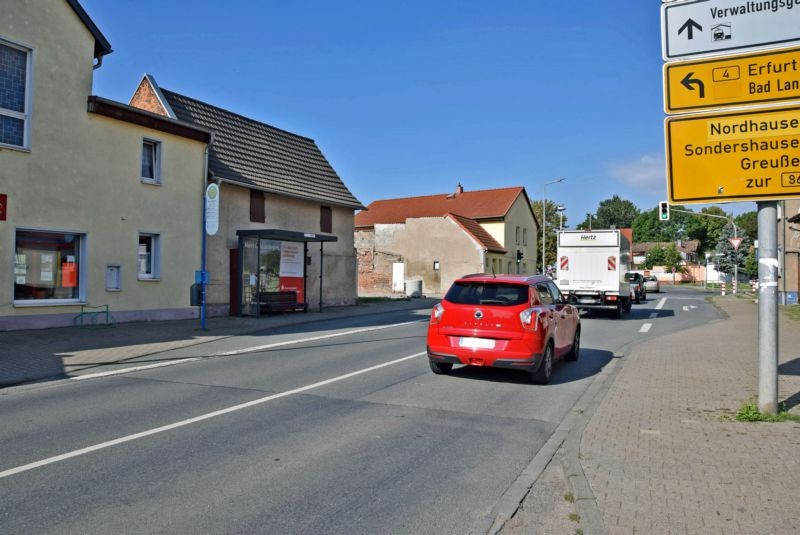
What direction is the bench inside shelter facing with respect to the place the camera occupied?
facing the viewer and to the right of the viewer

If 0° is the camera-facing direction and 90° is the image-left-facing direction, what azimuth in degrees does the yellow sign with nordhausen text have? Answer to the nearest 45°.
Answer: approximately 0°

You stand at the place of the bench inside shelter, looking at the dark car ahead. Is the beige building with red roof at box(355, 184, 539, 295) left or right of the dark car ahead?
left

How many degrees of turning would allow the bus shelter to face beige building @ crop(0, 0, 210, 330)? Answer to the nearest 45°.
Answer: approximately 90° to its right

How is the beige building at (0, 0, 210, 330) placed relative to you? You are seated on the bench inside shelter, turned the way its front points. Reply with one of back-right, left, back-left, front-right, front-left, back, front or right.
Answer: right

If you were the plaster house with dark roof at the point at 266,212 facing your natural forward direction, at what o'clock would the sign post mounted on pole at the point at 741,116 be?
The sign post mounted on pole is roughly at 1 o'clock from the plaster house with dark roof.

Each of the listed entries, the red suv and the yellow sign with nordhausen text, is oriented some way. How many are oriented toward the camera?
1

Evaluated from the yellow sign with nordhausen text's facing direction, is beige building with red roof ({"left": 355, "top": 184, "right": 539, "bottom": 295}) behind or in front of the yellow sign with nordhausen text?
behind

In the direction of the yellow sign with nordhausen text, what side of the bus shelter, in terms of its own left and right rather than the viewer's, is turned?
front

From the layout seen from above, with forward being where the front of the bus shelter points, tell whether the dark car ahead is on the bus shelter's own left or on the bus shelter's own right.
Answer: on the bus shelter's own left

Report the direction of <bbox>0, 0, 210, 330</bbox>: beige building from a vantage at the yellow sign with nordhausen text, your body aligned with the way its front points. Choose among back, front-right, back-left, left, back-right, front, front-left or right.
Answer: right

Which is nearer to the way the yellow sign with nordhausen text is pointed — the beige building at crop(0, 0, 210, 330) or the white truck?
the beige building
